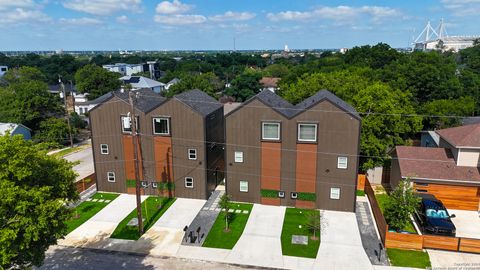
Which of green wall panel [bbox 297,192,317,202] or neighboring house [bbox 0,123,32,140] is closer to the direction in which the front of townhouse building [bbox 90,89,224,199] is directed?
the green wall panel

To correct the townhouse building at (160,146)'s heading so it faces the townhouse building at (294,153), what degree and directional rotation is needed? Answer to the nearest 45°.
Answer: approximately 45° to its left

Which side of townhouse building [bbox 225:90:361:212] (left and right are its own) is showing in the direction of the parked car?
left

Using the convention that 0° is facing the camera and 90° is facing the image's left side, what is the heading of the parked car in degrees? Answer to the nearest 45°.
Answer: approximately 0°

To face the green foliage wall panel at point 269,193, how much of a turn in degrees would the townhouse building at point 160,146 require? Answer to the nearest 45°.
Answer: approximately 45° to its left

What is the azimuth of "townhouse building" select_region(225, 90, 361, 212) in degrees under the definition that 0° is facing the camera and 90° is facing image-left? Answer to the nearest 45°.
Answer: approximately 0°

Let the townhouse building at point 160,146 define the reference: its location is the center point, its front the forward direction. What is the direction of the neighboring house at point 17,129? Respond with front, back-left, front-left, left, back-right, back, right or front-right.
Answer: back-right

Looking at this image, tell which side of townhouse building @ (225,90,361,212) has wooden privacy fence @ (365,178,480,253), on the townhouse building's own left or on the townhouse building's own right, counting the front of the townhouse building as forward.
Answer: on the townhouse building's own left

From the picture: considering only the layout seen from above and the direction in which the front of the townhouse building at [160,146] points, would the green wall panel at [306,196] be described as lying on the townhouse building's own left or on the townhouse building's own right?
on the townhouse building's own left
